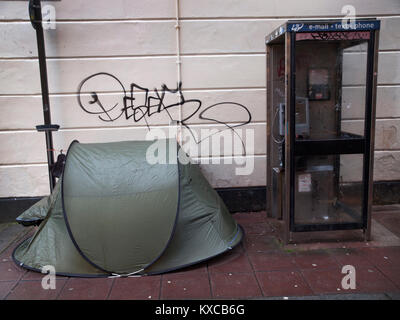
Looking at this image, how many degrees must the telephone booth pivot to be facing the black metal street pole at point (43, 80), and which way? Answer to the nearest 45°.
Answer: approximately 90° to its right

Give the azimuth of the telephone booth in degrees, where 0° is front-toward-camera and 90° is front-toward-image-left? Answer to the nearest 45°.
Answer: approximately 0°

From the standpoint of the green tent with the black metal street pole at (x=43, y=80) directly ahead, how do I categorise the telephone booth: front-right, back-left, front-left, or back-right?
back-right

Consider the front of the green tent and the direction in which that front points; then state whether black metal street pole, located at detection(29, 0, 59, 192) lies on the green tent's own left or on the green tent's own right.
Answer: on the green tent's own right

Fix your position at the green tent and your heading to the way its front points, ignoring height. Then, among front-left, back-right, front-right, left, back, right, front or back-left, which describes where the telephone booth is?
back

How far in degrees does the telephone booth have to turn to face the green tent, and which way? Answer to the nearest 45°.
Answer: approximately 45° to its right
